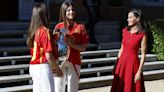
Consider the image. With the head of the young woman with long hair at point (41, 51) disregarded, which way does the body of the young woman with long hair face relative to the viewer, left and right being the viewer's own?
facing away from the viewer and to the right of the viewer

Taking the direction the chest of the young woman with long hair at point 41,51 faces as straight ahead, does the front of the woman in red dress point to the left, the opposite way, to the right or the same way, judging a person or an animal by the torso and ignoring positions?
the opposite way

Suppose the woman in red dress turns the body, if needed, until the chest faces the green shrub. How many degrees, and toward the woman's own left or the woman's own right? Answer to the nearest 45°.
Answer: approximately 135° to the woman's own right

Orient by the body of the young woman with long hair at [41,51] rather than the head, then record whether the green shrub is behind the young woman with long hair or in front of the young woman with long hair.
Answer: in front

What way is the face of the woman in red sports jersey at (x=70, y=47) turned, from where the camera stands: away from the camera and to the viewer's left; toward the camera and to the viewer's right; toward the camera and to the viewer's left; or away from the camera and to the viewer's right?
toward the camera and to the viewer's right

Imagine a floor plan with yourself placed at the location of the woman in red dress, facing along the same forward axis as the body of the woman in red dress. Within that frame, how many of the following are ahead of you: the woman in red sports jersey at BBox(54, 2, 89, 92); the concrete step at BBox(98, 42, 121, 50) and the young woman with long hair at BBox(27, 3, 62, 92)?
2

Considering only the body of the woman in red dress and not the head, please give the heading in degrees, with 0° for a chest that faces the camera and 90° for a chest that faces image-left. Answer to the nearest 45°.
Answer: approximately 45°

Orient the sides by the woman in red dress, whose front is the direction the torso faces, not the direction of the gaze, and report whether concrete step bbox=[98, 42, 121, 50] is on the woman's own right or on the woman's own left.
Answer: on the woman's own right

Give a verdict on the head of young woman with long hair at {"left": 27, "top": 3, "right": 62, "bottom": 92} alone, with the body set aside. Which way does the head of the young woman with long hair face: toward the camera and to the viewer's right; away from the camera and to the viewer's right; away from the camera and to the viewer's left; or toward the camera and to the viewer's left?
away from the camera and to the viewer's right

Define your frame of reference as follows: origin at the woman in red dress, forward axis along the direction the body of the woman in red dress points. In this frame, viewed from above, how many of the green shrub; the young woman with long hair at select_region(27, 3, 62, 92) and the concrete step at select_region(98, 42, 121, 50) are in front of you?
1

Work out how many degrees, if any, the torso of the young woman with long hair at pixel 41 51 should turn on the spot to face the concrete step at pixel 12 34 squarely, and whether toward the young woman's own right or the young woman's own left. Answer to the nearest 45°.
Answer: approximately 45° to the young woman's own left

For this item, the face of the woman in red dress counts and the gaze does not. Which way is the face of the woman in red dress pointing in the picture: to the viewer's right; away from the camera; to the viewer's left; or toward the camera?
to the viewer's left
